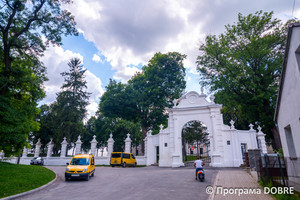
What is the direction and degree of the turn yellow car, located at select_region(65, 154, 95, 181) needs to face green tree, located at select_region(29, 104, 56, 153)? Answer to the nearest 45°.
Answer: approximately 135° to its right

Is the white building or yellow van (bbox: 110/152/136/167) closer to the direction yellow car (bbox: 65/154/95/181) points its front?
the white building

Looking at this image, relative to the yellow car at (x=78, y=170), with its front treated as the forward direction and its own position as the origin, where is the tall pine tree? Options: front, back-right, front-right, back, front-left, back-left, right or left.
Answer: back-right

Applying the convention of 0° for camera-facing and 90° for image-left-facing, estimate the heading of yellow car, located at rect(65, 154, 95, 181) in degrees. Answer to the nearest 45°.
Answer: approximately 45°
